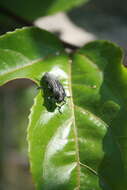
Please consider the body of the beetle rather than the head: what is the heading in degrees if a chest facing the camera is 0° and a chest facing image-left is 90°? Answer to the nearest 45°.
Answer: approximately 315°
